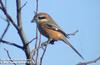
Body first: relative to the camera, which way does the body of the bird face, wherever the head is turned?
to the viewer's left
